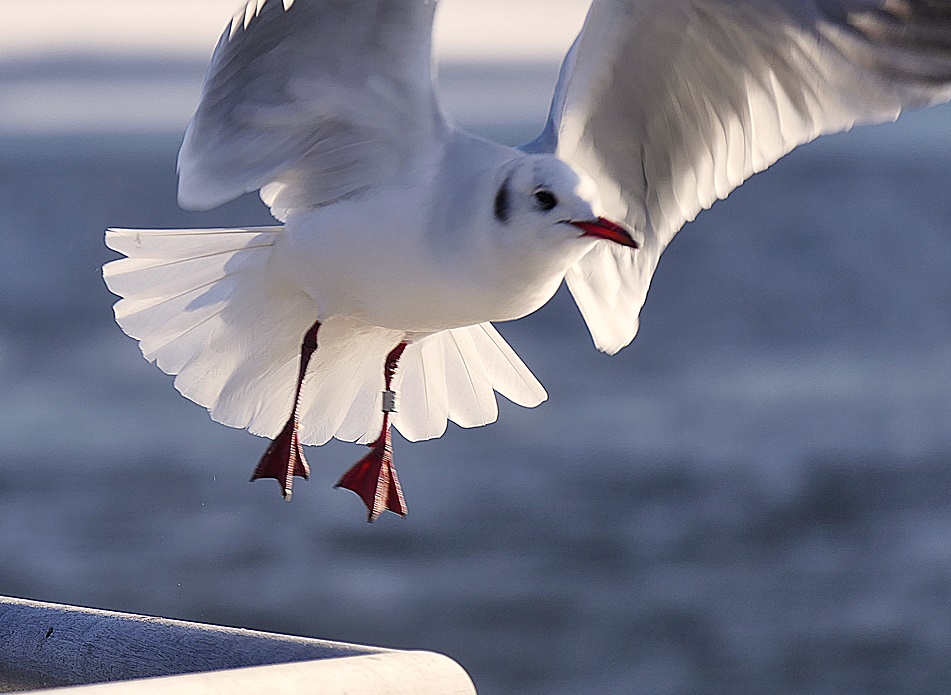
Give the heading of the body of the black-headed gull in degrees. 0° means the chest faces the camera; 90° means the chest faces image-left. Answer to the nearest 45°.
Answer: approximately 315°
